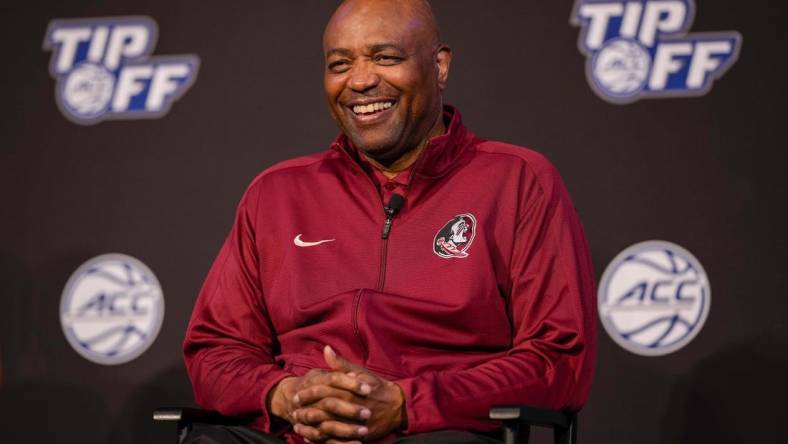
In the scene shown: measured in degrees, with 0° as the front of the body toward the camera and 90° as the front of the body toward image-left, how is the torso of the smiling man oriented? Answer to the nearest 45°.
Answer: approximately 45°

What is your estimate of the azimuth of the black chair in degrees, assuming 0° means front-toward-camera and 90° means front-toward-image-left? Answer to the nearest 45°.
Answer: approximately 45°
